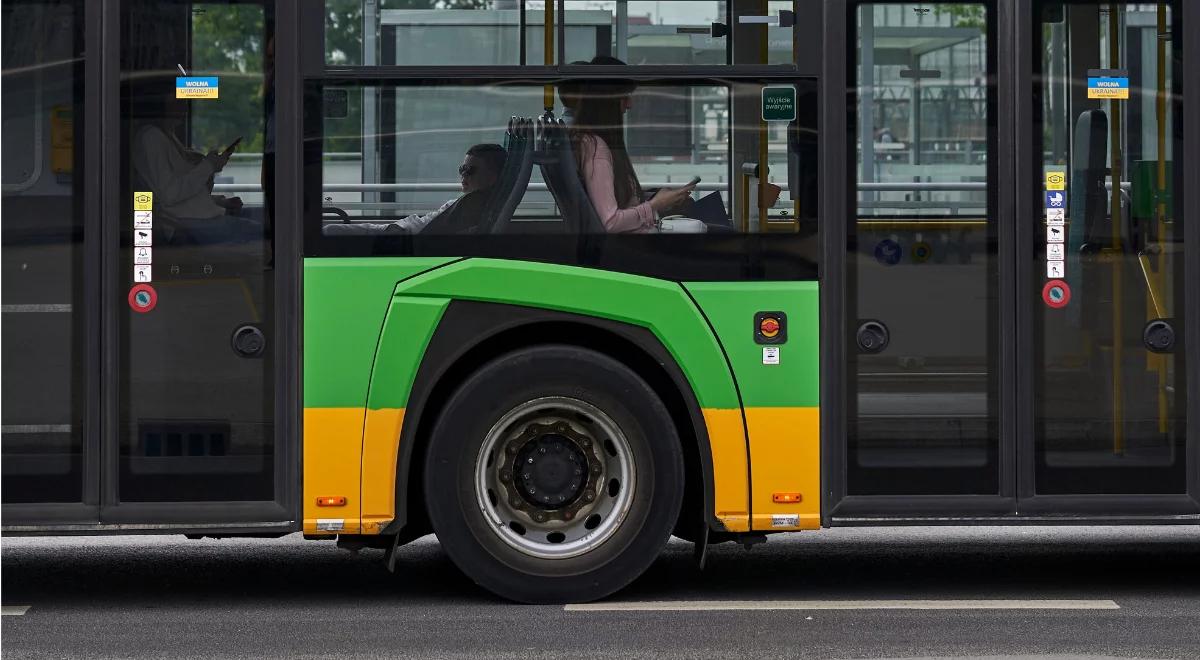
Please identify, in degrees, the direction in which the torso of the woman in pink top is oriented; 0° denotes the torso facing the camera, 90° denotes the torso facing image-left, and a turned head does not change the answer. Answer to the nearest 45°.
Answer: approximately 270°

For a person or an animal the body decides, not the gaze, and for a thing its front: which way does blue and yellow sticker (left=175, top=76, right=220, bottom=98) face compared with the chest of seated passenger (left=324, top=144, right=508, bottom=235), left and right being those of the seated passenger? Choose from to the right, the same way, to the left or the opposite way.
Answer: to the left

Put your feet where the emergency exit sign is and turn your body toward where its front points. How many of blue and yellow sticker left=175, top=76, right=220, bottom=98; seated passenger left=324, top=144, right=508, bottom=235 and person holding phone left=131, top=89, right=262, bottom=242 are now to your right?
3

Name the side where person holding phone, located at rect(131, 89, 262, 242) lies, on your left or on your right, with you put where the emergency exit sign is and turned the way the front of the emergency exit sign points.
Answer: on your right

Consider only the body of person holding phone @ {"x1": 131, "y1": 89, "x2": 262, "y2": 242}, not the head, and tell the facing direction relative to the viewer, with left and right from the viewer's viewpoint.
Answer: facing to the right of the viewer

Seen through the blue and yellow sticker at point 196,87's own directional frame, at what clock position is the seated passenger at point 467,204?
The seated passenger is roughly at 9 o'clock from the blue and yellow sticker.

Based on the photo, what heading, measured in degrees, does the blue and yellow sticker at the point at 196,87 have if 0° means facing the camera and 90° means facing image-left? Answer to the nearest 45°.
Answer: approximately 0°

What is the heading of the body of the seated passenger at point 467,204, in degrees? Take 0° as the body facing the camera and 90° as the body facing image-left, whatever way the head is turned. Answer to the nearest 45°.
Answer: approximately 90°

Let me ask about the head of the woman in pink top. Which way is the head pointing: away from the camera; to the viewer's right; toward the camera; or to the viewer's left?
to the viewer's right

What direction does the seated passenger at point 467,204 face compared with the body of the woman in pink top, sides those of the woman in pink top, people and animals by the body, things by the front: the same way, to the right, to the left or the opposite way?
the opposite way
